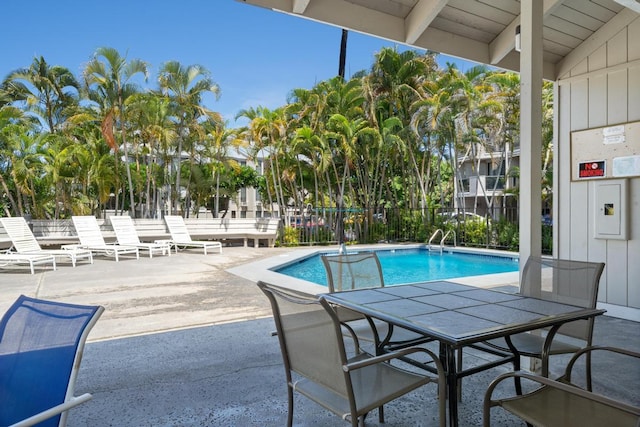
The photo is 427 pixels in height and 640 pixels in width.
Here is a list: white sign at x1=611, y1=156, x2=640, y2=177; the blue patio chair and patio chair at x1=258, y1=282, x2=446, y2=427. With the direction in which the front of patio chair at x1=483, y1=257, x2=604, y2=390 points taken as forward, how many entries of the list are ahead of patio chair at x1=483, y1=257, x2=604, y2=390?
2

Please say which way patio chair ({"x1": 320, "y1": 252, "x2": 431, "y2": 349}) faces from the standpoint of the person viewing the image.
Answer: facing the viewer and to the right of the viewer

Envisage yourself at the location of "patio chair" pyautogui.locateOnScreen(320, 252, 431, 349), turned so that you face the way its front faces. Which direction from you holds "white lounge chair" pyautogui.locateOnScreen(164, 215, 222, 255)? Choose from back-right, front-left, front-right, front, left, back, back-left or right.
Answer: back

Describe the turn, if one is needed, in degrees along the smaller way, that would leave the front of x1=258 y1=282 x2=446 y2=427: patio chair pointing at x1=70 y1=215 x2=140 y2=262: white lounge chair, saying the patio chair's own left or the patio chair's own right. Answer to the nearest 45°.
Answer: approximately 90° to the patio chair's own left

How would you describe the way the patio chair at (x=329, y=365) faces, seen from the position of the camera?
facing away from the viewer and to the right of the viewer

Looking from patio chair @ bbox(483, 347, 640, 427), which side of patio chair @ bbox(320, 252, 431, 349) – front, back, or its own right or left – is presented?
front

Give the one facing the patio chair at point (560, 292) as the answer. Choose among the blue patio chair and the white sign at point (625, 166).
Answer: the white sign

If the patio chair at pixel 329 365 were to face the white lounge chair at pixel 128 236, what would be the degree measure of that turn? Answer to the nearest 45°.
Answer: approximately 90° to its left

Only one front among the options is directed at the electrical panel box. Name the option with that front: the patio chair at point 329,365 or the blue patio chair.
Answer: the patio chair

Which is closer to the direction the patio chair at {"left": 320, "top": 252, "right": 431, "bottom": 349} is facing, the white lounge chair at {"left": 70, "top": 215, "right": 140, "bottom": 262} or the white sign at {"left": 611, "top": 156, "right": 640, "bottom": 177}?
the white sign

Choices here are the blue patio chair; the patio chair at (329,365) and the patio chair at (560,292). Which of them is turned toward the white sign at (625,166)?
the patio chair at (329,365)

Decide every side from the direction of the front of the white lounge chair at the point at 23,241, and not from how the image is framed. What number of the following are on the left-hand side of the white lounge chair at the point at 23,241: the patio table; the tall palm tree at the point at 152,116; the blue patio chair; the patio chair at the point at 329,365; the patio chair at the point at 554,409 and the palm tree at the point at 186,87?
2

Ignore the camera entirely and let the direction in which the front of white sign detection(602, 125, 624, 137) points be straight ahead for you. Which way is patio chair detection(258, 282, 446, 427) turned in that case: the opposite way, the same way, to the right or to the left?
the opposite way

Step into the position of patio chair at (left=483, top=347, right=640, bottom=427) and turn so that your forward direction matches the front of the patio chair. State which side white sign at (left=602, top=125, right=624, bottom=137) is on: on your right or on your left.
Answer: on your right

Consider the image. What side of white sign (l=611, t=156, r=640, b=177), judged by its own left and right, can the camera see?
front
